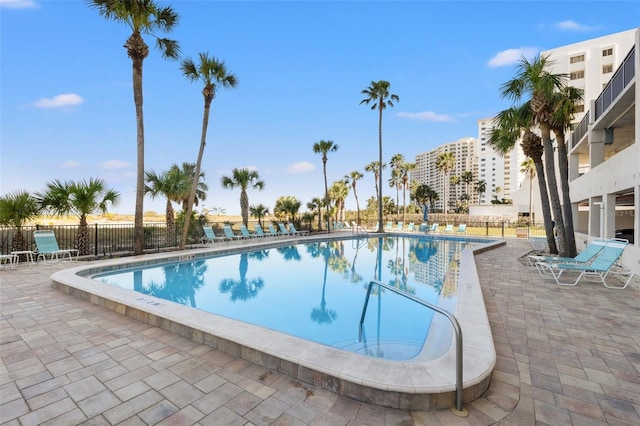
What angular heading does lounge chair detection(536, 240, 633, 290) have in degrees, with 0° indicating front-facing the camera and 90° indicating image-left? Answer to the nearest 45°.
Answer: approximately 90°

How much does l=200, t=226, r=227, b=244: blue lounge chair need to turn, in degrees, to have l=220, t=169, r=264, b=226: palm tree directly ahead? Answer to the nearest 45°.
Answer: approximately 90° to its left

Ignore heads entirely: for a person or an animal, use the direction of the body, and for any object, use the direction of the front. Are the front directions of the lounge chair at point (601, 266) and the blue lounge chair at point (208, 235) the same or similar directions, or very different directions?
very different directions

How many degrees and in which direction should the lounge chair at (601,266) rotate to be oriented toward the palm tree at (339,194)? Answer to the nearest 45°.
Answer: approximately 45° to its right

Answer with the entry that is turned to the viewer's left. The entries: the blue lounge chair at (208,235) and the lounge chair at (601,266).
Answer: the lounge chair

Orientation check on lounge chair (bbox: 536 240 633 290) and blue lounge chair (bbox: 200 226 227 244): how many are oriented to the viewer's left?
1

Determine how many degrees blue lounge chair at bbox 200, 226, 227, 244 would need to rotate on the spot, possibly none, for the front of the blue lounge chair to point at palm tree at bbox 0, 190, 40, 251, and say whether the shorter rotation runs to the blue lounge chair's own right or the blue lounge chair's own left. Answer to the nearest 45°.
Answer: approximately 90° to the blue lounge chair's own right

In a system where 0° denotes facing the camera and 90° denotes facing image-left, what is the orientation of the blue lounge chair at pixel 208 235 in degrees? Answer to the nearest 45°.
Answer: approximately 315°
